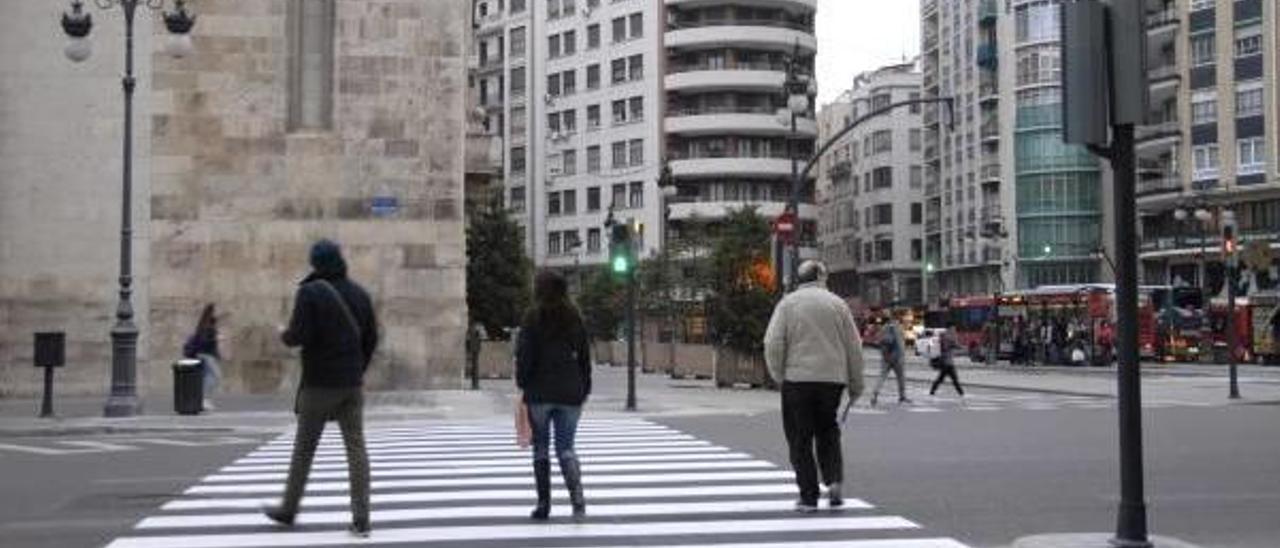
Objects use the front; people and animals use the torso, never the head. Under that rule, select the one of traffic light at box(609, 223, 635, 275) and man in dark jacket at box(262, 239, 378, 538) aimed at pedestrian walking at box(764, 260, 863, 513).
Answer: the traffic light

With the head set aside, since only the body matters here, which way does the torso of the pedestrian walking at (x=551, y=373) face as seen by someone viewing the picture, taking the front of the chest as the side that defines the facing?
away from the camera

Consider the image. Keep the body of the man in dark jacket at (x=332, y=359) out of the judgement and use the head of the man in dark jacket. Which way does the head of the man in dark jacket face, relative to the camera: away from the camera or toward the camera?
away from the camera

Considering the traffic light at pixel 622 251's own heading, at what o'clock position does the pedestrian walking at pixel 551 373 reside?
The pedestrian walking is roughly at 12 o'clock from the traffic light.

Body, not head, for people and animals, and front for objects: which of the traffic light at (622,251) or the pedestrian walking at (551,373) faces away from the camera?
the pedestrian walking

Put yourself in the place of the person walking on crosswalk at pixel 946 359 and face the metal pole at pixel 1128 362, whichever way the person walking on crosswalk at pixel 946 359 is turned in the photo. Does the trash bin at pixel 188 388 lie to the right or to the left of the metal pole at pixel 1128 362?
right

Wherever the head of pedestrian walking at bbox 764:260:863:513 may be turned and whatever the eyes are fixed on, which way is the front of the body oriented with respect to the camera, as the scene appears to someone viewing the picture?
away from the camera

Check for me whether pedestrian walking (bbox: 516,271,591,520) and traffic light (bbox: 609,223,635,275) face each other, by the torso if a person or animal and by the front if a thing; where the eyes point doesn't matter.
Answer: yes

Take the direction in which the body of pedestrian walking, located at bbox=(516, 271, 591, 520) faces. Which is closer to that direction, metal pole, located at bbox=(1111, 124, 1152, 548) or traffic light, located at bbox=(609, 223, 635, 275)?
the traffic light

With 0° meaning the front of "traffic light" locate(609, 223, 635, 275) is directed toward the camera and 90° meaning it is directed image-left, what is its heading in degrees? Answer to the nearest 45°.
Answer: approximately 0°

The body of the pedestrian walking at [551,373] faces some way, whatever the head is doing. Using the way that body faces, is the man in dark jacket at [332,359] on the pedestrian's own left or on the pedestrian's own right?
on the pedestrian's own left
